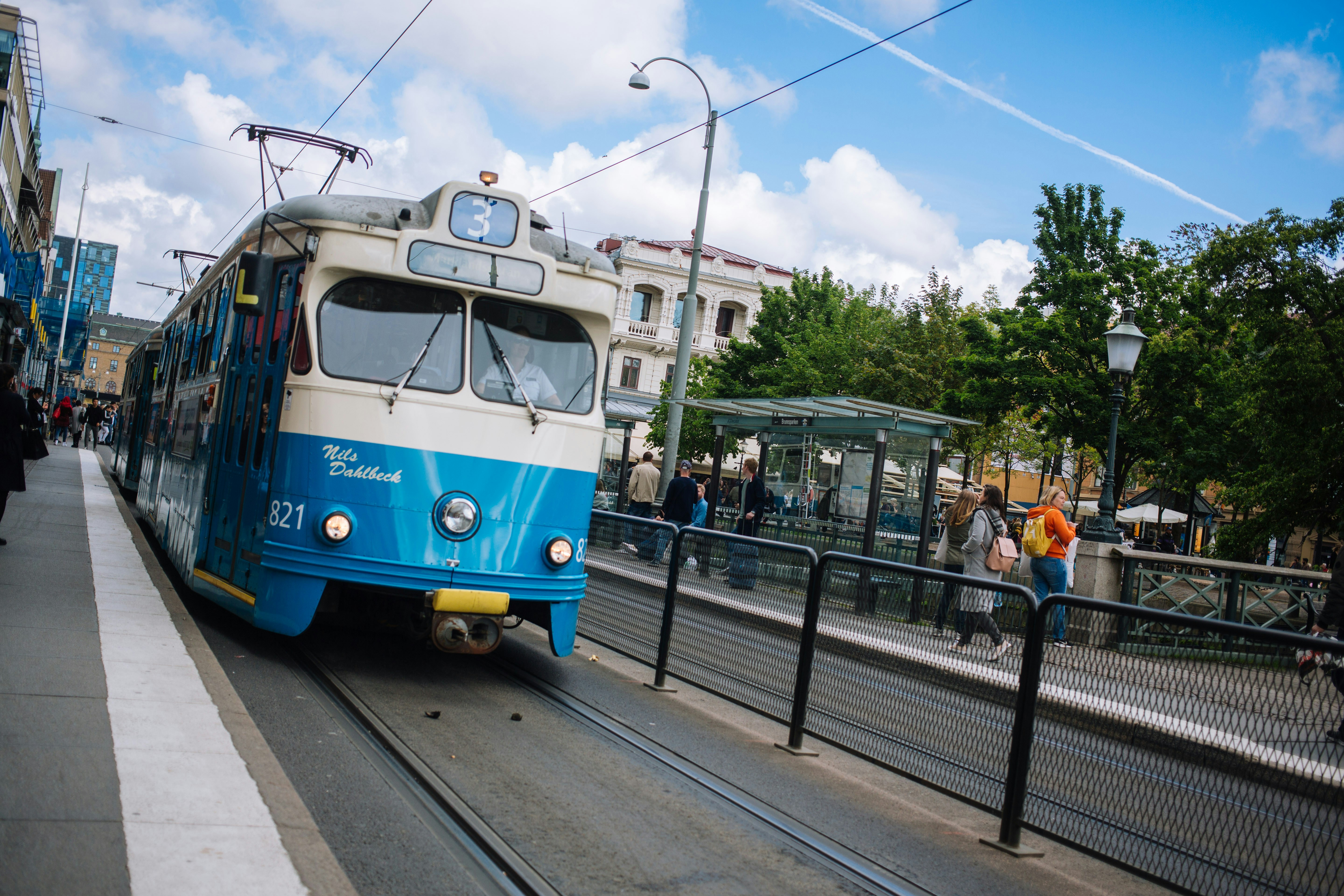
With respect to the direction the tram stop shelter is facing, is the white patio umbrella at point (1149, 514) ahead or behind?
behind

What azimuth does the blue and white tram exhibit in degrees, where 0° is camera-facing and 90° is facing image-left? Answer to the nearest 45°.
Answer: approximately 315°

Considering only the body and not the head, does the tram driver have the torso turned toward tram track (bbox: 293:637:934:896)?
yes

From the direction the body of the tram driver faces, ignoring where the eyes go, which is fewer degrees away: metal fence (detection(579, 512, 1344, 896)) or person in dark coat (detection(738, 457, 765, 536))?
the metal fence

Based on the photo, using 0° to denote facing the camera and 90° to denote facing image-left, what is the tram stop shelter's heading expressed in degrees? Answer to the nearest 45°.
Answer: approximately 45°
